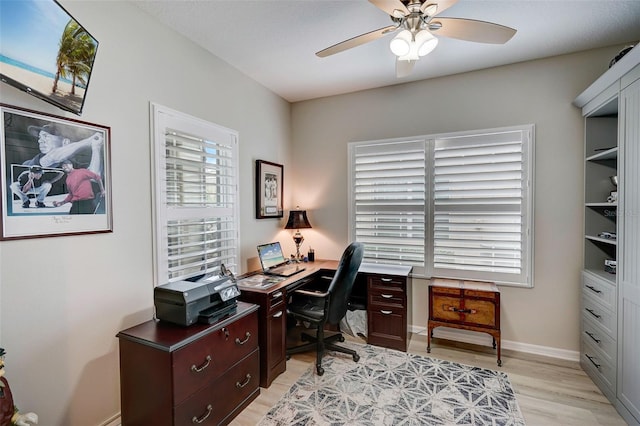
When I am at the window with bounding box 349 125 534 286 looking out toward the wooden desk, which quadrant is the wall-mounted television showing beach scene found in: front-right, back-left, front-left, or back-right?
front-left

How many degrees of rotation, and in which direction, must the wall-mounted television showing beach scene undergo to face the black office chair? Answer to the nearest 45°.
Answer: approximately 45° to its left

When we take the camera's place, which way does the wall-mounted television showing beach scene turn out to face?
facing the viewer and to the right of the viewer

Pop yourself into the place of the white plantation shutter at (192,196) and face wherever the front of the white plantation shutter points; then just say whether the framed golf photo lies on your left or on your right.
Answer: on your right

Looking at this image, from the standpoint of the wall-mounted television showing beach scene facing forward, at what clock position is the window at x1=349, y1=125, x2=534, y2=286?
The window is roughly at 11 o'clock from the wall-mounted television showing beach scene.

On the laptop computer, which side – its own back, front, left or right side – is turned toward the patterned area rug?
front

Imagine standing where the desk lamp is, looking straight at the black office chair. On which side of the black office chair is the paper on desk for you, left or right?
right

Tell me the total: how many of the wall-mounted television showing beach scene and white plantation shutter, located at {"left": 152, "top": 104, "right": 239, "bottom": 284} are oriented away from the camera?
0

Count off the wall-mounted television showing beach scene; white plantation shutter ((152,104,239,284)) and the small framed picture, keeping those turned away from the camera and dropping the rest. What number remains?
0

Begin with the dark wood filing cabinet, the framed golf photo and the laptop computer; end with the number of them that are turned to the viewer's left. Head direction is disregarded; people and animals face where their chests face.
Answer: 0

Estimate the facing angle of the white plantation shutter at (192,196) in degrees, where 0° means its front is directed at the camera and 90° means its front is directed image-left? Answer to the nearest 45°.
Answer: approximately 315°

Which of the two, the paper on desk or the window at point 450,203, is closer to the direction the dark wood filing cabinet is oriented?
the window

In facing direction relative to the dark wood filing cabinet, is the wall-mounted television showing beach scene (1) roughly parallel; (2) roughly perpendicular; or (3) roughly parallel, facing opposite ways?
roughly parallel

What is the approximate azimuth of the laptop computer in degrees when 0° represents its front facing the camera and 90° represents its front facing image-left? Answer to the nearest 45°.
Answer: approximately 315°
